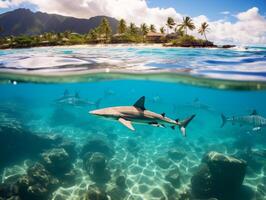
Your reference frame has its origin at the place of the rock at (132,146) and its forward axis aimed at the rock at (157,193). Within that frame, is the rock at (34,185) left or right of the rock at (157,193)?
right

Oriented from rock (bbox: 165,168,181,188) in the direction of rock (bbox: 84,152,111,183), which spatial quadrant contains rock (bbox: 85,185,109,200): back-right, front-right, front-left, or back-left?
front-left

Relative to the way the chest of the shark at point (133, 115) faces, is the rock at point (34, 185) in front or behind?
in front

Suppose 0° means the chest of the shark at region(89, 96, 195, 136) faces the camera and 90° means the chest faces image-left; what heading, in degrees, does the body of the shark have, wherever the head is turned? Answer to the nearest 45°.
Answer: approximately 90°
